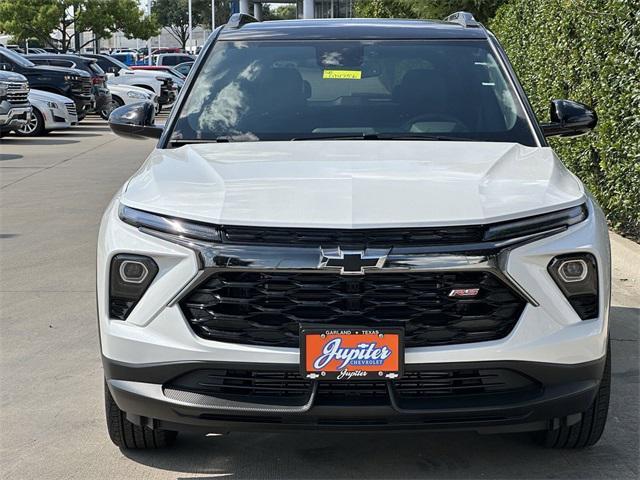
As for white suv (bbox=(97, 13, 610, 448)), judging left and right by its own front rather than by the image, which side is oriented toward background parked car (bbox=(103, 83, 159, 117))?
back

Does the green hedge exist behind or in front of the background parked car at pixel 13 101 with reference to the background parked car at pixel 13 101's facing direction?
in front

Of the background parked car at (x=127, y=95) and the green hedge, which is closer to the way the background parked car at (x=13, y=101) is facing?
the green hedge

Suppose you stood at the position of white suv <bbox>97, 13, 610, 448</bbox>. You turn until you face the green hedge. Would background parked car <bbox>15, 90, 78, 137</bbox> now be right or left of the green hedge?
left

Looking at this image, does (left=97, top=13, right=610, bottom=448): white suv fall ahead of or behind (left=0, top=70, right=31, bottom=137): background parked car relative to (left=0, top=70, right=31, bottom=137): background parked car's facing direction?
ahead
